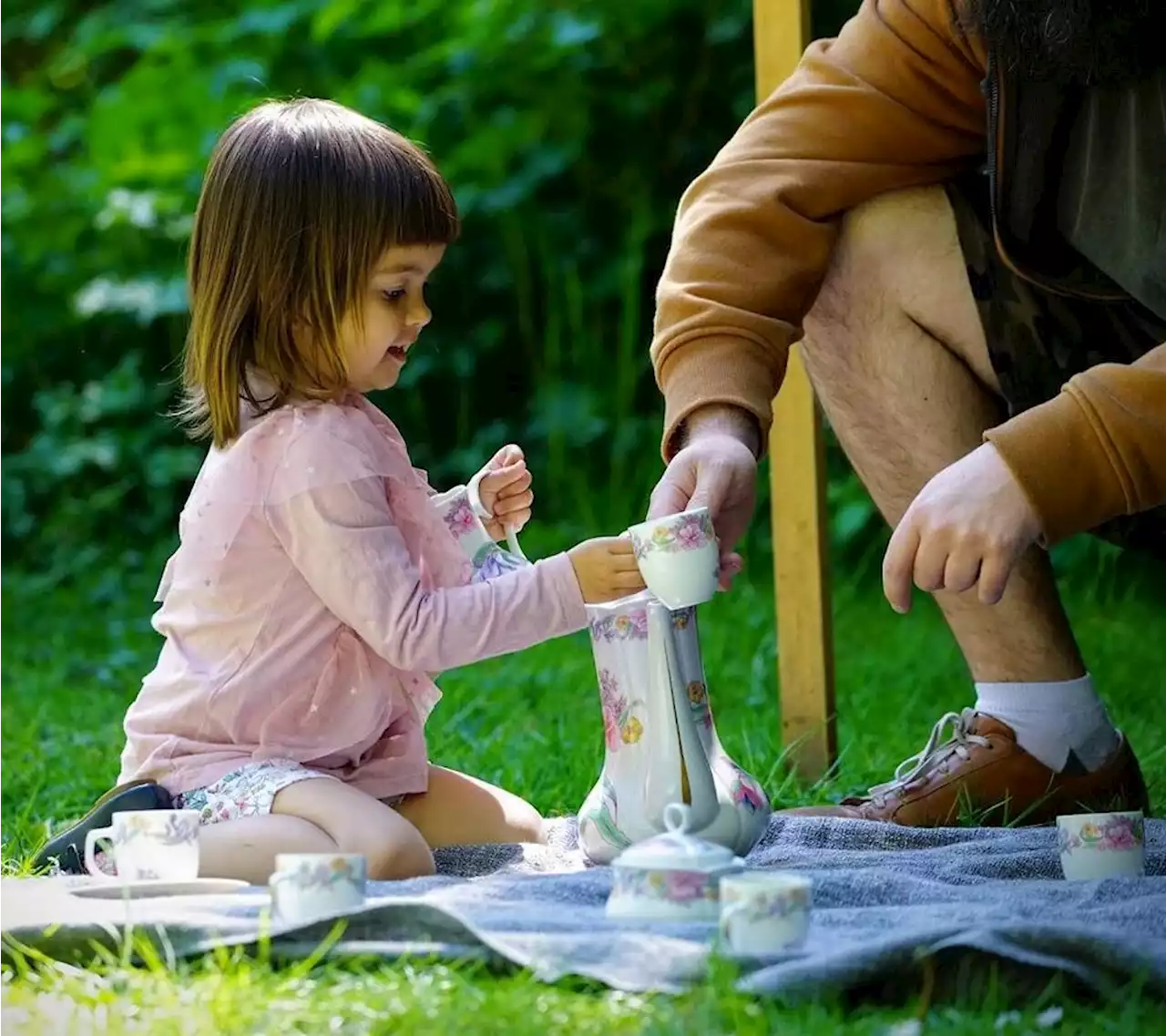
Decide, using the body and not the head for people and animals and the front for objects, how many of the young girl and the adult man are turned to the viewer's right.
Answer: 1

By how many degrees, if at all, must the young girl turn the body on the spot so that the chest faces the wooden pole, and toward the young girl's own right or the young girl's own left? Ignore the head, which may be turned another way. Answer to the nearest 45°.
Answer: approximately 45° to the young girl's own left

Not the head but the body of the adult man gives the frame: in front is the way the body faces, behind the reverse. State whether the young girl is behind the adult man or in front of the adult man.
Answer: in front

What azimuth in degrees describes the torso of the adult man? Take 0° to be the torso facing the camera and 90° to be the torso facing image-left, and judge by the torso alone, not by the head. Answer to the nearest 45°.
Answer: approximately 45°

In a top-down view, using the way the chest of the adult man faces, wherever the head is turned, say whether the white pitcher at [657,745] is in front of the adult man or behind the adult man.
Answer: in front

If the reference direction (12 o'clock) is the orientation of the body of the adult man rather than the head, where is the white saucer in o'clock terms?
The white saucer is roughly at 12 o'clock from the adult man.

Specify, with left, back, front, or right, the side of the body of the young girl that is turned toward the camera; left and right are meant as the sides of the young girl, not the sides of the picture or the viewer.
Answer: right

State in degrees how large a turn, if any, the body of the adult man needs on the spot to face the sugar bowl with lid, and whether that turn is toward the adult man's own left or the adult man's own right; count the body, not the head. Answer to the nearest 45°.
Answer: approximately 45° to the adult man's own left

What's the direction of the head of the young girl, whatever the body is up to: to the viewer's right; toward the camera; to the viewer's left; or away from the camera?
to the viewer's right
